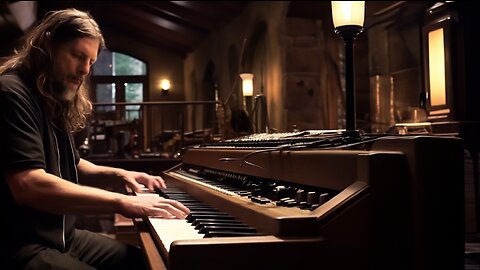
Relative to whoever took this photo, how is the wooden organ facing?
facing the viewer and to the left of the viewer

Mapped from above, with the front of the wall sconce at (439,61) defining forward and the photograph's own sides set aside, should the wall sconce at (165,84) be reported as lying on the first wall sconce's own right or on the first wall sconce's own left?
on the first wall sconce's own right

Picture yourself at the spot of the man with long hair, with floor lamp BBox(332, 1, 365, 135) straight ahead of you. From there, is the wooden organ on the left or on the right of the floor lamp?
right

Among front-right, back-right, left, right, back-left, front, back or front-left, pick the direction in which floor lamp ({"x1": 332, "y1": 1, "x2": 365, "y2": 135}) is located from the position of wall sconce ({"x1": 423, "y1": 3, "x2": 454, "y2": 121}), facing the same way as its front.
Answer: front-right

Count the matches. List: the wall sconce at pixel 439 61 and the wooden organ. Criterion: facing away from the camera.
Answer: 0

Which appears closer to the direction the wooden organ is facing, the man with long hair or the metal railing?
the man with long hair

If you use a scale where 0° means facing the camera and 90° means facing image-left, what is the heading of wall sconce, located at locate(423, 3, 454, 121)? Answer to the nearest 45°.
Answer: approximately 45°

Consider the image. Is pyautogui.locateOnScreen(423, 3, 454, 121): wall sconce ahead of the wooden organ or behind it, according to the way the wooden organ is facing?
behind

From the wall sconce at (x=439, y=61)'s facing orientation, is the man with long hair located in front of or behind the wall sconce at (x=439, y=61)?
in front

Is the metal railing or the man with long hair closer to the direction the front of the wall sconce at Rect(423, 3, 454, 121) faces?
the man with long hair
